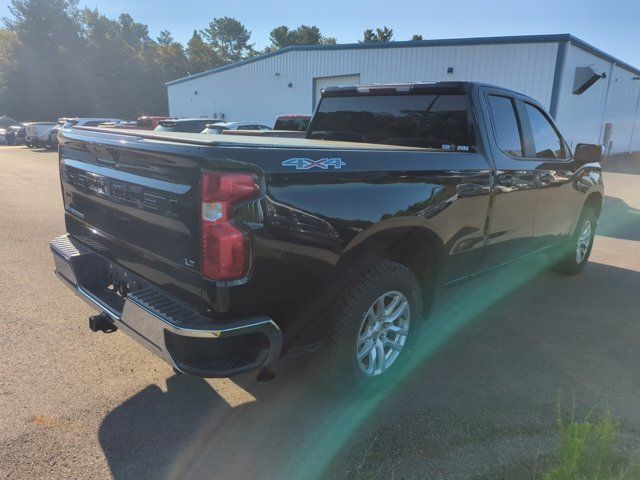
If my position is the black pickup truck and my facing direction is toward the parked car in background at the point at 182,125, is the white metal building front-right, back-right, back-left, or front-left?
front-right

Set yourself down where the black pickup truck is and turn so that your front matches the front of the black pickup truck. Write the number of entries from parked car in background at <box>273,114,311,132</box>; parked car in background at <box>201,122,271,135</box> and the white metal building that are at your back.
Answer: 0

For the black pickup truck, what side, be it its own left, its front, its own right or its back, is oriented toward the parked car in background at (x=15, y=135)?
left

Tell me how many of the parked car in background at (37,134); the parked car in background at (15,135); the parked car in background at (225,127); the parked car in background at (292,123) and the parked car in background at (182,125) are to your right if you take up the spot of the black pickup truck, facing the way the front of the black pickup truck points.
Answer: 0

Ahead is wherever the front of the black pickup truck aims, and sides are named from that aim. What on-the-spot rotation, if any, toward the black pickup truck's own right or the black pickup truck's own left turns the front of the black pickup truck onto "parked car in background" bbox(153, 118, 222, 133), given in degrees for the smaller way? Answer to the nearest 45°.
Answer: approximately 45° to the black pickup truck's own left

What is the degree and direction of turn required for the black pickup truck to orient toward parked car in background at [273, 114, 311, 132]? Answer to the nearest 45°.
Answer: approximately 45° to its left

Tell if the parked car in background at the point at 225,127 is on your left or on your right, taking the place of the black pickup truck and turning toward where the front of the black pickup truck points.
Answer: on your left

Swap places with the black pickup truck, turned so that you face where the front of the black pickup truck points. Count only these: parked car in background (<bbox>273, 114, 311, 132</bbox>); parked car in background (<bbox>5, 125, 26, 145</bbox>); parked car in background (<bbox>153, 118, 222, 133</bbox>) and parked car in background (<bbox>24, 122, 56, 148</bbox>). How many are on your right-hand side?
0

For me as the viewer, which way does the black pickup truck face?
facing away from the viewer and to the right of the viewer

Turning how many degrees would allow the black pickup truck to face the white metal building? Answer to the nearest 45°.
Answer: approximately 45° to its left

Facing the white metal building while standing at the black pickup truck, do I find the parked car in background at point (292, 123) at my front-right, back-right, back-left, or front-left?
front-left
